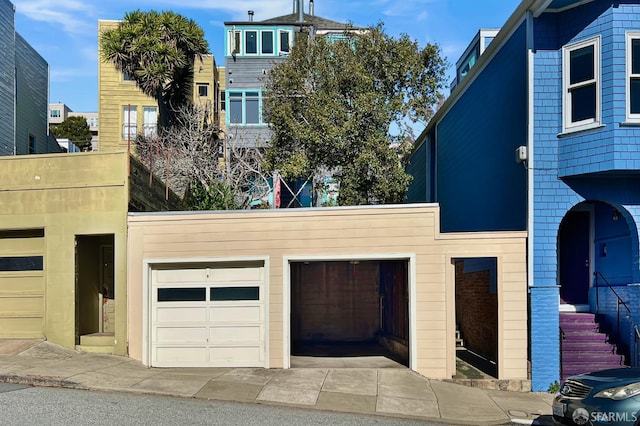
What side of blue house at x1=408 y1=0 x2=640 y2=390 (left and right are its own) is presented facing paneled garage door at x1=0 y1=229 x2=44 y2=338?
right

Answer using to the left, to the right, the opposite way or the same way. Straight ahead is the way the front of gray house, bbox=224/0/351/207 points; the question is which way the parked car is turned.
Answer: to the right

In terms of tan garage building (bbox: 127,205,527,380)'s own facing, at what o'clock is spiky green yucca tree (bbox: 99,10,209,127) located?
The spiky green yucca tree is roughly at 5 o'clock from the tan garage building.

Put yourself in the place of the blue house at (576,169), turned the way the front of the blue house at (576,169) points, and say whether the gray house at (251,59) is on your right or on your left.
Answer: on your right

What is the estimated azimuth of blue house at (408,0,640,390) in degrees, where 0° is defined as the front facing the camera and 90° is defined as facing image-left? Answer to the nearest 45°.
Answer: approximately 0°

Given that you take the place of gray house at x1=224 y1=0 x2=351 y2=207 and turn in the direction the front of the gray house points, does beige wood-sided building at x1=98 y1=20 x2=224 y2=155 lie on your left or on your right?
on your right

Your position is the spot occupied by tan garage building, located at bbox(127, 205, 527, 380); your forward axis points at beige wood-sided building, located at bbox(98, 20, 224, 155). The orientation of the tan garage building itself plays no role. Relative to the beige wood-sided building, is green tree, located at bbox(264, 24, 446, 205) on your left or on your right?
right

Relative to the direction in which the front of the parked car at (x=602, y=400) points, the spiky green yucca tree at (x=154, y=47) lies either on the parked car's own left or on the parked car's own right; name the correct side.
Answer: on the parked car's own right

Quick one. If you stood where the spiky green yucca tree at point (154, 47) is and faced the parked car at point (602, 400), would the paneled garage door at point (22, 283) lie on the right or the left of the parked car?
right

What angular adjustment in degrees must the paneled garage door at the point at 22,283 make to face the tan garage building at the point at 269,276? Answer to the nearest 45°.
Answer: approximately 45° to its left
